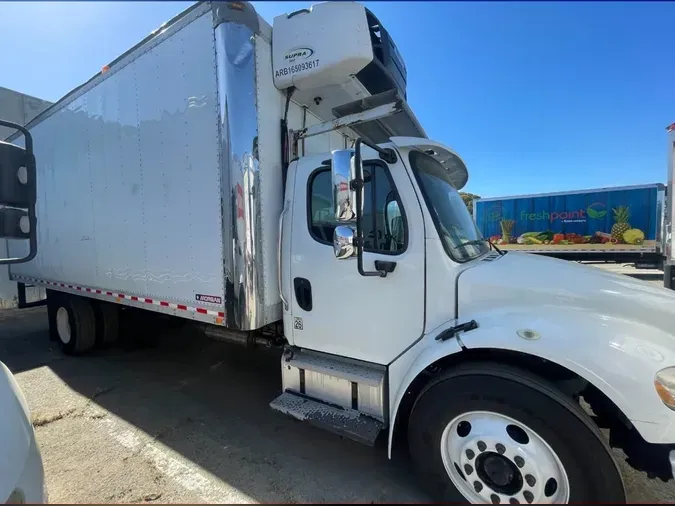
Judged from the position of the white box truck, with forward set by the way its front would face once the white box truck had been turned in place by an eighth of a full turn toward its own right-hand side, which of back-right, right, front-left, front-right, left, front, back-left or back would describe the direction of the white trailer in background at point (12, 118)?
back-right

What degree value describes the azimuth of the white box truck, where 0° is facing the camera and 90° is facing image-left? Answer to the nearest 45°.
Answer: approximately 315°

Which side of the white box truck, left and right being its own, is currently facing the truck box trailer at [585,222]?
left
